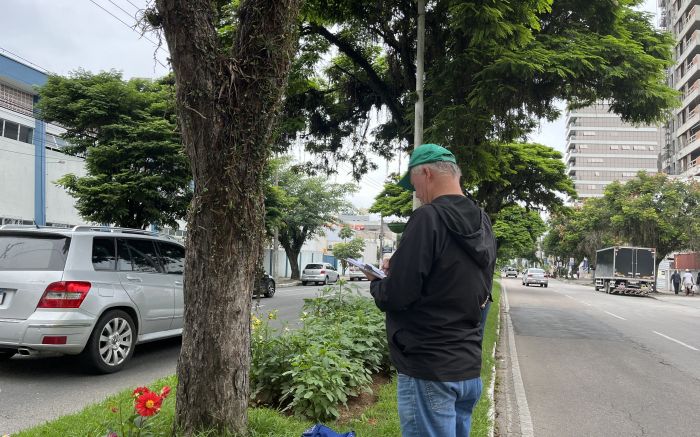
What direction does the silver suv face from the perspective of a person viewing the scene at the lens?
facing away from the viewer and to the right of the viewer

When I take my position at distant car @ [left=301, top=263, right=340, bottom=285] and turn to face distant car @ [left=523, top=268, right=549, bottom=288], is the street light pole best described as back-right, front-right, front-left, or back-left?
back-right

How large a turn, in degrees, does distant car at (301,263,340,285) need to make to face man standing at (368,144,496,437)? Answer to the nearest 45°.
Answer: approximately 135° to its right

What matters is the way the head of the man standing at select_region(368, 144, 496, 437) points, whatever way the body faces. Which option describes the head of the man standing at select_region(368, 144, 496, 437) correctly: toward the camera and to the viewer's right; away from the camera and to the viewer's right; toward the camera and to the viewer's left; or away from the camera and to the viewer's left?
away from the camera and to the viewer's left

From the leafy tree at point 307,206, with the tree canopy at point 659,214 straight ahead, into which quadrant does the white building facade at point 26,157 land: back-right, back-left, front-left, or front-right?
back-right

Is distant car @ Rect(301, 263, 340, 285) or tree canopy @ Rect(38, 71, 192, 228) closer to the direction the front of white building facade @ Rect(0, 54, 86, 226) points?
the tree canopy

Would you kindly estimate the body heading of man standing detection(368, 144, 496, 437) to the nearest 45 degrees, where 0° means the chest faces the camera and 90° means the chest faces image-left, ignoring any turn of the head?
approximately 135°

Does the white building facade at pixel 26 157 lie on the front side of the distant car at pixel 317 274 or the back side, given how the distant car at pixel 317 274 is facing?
on the back side

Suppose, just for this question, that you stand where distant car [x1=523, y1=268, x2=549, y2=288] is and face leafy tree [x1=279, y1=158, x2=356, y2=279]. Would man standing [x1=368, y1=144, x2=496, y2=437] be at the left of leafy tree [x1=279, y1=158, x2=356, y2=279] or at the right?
left
